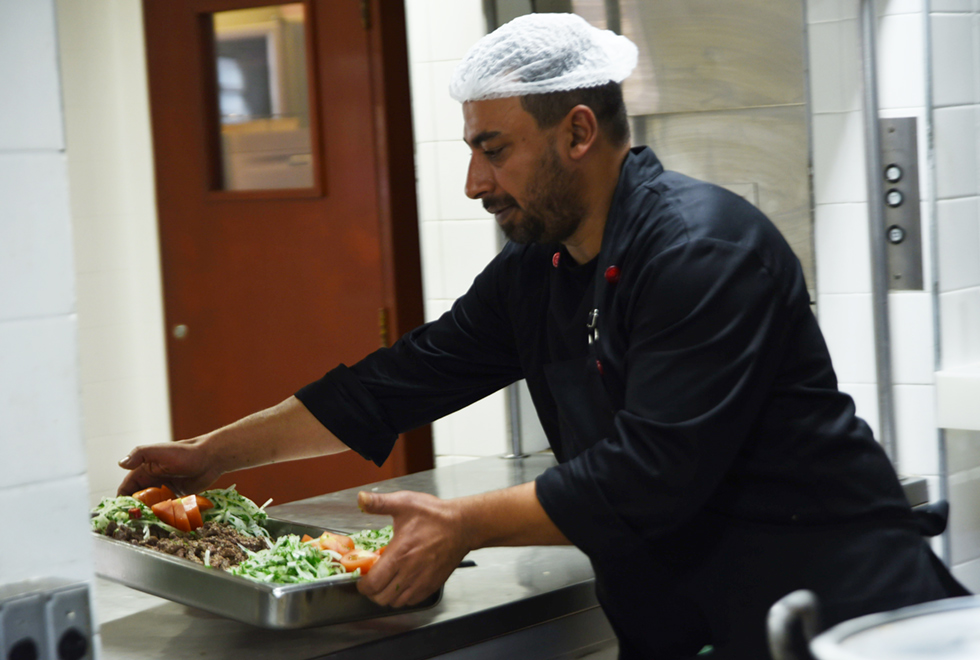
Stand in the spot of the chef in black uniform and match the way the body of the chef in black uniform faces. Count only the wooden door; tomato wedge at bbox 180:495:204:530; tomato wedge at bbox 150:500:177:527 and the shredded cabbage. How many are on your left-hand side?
0

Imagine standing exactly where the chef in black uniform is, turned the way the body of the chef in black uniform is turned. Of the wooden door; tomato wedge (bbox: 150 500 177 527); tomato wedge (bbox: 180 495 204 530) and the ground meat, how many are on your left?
0

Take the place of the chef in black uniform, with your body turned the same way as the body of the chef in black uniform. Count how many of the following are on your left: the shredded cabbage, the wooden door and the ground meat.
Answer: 0

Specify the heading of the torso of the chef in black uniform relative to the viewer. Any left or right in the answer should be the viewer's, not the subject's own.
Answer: facing the viewer and to the left of the viewer

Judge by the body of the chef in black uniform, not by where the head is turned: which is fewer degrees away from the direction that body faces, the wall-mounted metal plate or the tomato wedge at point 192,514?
the tomato wedge

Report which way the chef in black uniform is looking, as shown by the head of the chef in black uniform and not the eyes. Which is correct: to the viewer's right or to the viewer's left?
to the viewer's left

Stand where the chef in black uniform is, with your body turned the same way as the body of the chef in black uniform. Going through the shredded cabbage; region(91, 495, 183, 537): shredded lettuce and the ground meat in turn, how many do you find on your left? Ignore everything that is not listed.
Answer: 0

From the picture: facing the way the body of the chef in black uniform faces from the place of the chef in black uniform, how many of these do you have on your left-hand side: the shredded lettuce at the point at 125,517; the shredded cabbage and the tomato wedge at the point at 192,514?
0
